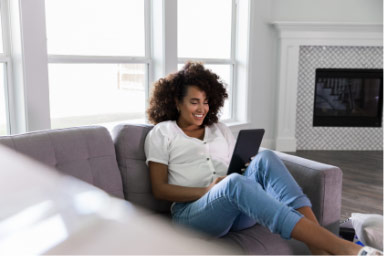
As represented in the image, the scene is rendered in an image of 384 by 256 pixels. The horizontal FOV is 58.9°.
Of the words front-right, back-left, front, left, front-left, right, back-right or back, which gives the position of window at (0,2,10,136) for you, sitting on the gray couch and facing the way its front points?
back

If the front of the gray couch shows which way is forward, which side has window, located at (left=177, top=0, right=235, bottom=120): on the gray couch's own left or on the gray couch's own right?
on the gray couch's own left

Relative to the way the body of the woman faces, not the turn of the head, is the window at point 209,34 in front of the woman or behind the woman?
behind

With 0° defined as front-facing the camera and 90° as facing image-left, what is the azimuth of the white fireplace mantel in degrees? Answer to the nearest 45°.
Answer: approximately 0°

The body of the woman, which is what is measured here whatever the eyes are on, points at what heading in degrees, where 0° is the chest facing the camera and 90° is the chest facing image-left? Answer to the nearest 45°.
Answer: approximately 315°

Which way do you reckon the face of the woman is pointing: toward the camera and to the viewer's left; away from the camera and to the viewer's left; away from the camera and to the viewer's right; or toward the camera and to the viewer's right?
toward the camera and to the viewer's right
